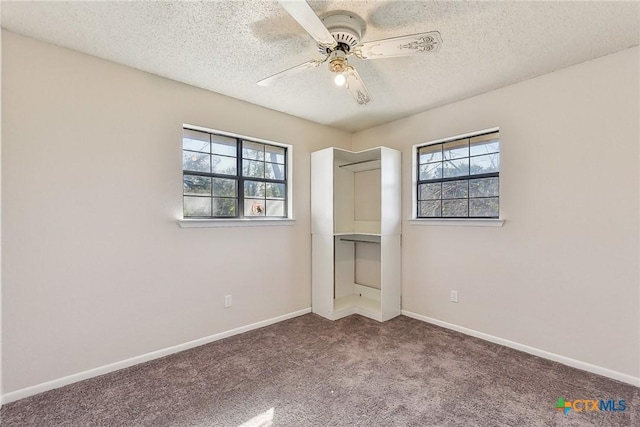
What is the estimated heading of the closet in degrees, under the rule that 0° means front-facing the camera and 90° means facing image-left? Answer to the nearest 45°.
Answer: approximately 0°

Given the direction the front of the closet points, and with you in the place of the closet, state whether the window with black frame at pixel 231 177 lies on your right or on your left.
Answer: on your right

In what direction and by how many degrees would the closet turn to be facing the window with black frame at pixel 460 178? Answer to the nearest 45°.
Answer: approximately 90° to its left

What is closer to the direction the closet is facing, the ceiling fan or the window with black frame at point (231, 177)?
the ceiling fan

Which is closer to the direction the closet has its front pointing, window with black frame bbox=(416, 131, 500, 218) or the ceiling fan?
the ceiling fan

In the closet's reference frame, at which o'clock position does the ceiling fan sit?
The ceiling fan is roughly at 12 o'clock from the closet.

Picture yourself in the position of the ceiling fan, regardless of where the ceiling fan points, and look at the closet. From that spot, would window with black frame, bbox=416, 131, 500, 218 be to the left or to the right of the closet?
right
